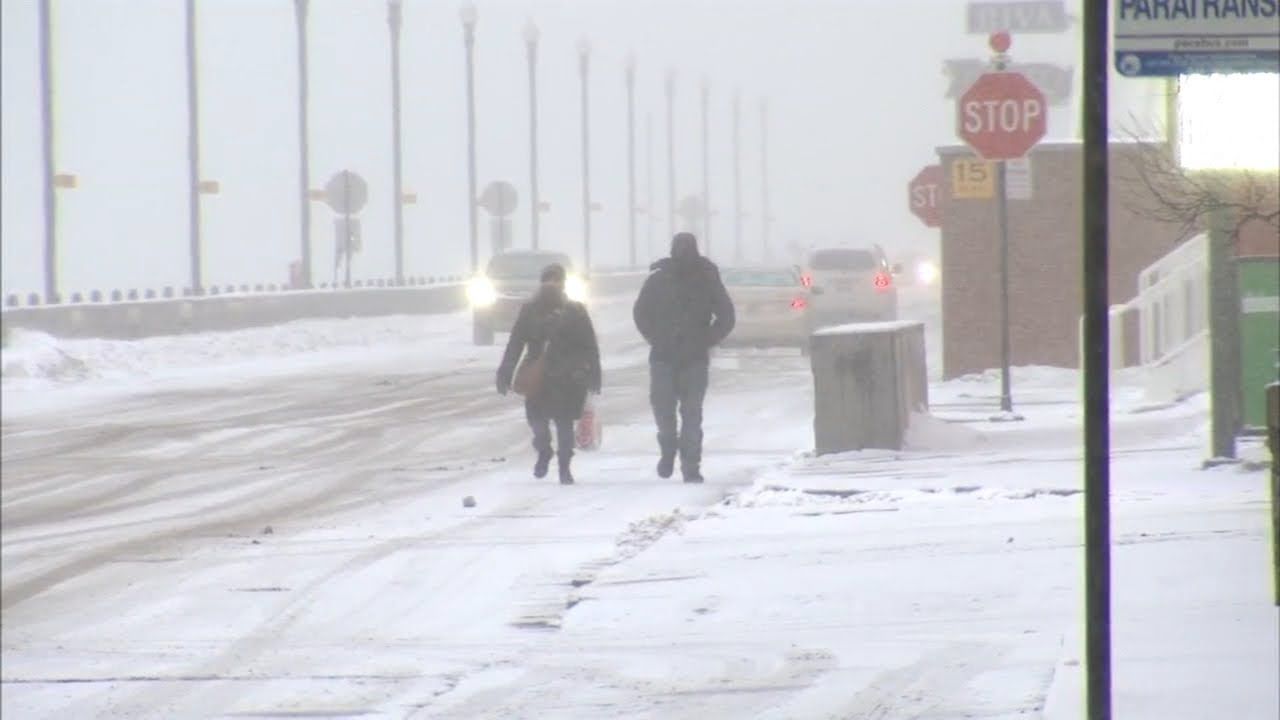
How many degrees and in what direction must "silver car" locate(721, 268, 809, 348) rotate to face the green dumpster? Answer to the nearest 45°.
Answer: approximately 180°

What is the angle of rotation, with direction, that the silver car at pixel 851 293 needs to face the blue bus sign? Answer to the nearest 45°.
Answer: approximately 180°

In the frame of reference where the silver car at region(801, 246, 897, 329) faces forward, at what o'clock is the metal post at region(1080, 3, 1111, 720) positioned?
The metal post is roughly at 6 o'clock from the silver car.

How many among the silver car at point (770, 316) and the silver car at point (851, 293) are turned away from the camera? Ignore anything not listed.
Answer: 2

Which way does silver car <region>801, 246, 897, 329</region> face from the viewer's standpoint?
away from the camera

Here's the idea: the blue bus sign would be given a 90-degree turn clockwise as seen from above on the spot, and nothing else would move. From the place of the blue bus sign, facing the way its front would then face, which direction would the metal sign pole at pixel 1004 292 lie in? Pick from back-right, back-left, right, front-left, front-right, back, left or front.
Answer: right

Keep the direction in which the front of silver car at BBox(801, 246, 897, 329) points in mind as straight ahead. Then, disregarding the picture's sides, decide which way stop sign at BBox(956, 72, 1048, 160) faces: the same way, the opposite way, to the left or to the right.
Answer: the opposite way

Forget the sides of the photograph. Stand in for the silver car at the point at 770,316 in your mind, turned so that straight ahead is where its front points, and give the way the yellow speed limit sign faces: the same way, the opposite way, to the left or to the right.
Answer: the opposite way

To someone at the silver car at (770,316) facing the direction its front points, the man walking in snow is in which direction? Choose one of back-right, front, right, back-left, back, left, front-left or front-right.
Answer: back

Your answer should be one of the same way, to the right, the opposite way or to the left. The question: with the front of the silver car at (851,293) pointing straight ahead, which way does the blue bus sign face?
the opposite way
